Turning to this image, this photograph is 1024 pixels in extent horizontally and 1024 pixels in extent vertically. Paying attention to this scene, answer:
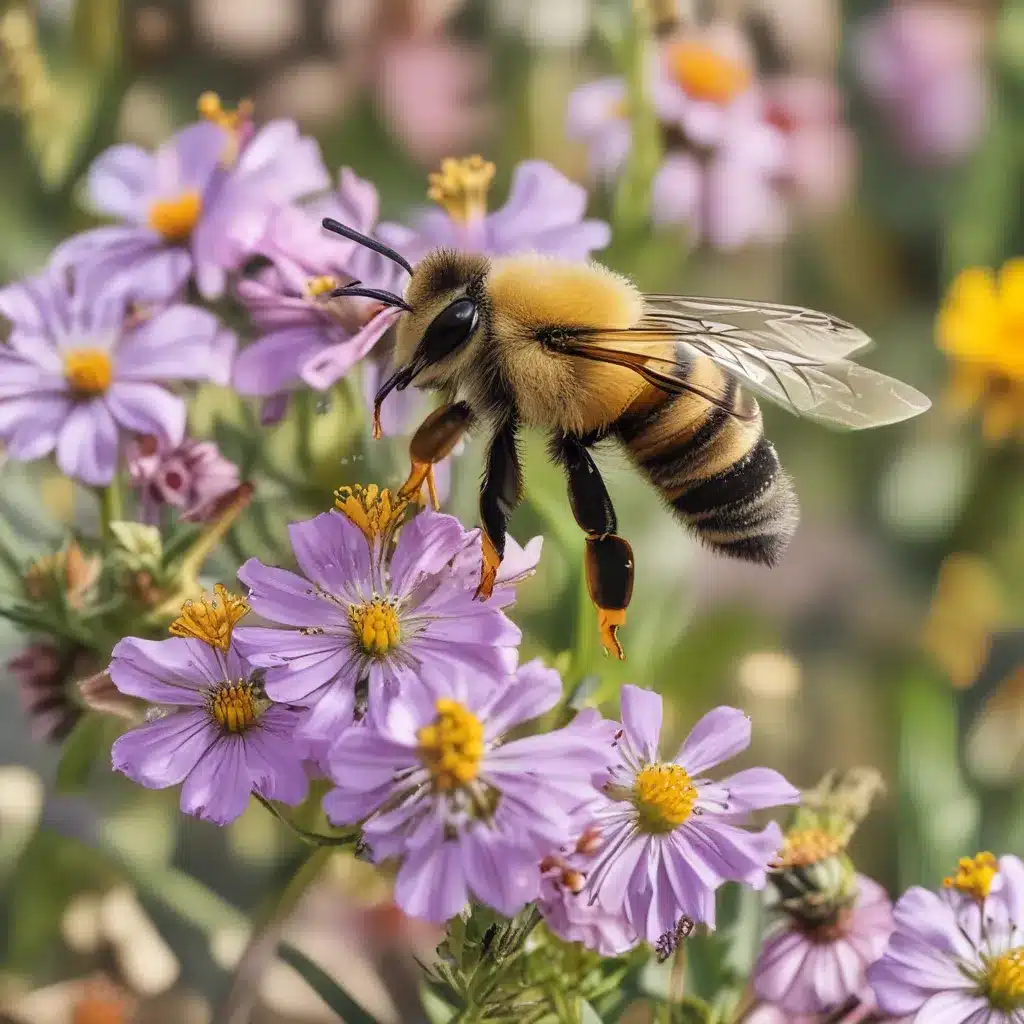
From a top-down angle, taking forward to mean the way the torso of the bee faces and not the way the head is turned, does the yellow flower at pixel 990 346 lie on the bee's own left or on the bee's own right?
on the bee's own right

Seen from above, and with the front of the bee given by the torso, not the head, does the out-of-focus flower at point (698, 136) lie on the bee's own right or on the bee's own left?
on the bee's own right

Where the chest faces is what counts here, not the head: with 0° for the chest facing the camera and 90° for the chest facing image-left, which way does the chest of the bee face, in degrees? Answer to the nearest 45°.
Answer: approximately 90°

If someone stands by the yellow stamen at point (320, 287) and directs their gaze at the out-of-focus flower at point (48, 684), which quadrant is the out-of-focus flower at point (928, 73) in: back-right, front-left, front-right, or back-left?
back-right
